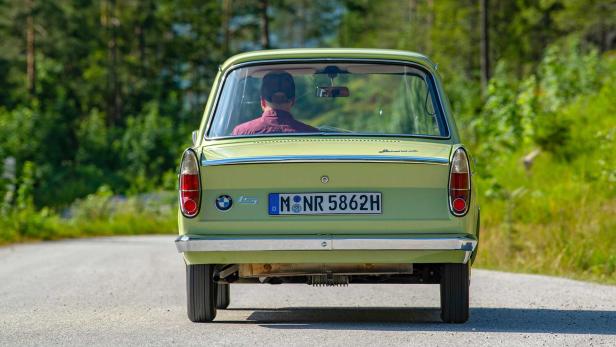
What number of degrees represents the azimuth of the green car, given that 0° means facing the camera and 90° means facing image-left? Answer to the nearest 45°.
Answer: approximately 180°

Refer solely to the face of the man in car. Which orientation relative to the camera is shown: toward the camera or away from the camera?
away from the camera

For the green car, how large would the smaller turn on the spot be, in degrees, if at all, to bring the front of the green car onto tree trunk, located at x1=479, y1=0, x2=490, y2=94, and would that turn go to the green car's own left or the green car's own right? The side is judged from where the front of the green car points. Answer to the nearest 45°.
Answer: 0° — it already faces it

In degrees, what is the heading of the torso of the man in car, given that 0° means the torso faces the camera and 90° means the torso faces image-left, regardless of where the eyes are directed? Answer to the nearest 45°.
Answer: approximately 180°
